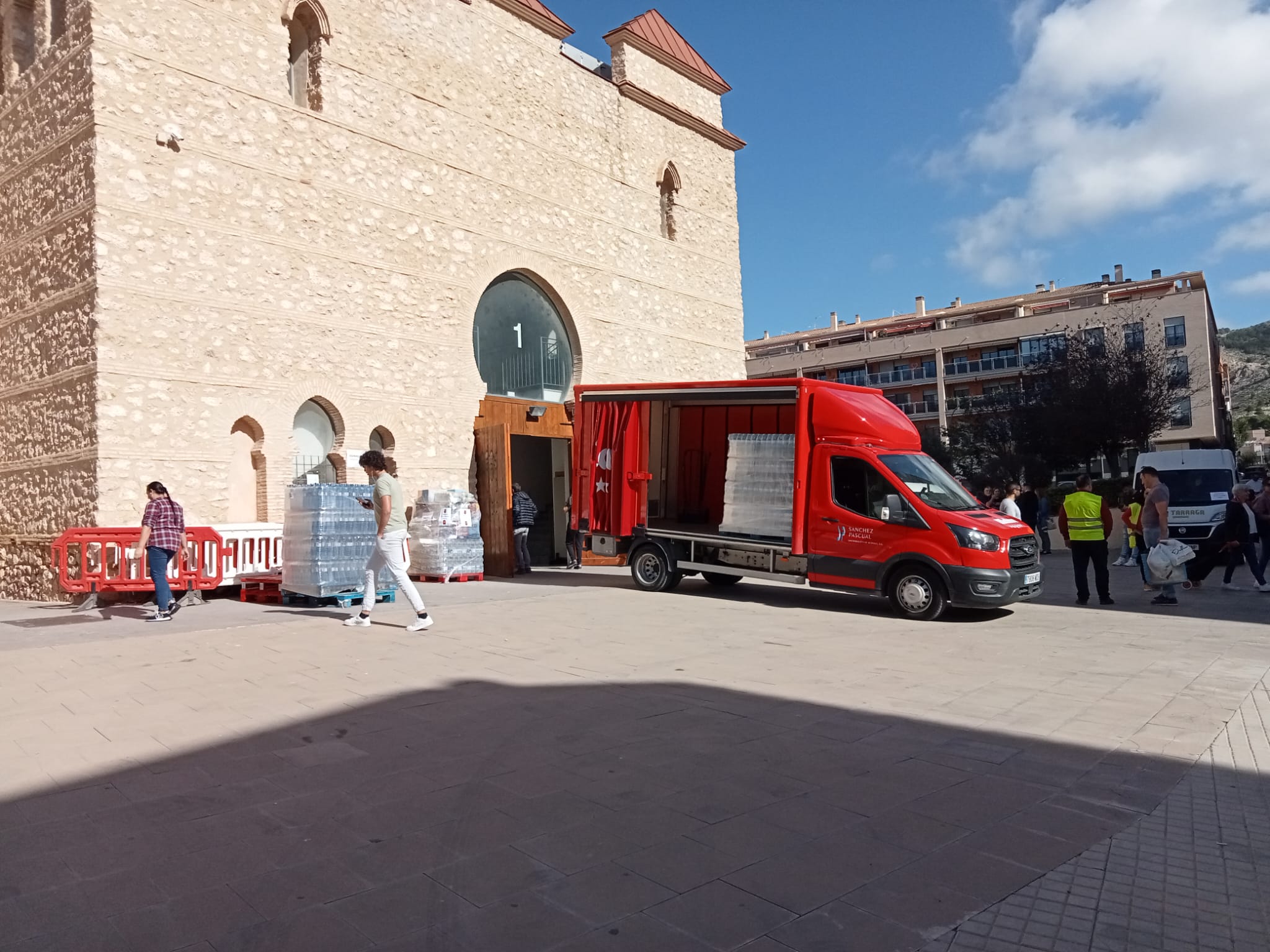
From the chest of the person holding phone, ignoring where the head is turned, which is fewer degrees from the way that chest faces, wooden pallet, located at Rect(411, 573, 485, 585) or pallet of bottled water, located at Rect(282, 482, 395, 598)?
the pallet of bottled water

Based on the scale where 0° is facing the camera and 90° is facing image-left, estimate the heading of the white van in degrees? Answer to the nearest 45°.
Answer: approximately 0°

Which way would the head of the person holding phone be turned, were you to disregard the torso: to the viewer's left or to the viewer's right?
to the viewer's left

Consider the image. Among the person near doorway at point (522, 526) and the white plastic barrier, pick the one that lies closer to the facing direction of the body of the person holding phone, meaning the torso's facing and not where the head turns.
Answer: the white plastic barrier

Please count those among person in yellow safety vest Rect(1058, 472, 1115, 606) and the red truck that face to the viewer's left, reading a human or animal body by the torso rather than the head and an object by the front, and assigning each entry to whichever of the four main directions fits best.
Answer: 0

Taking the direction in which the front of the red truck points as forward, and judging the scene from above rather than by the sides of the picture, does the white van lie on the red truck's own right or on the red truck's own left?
on the red truck's own left

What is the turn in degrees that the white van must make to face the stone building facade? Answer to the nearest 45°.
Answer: approximately 45° to its right

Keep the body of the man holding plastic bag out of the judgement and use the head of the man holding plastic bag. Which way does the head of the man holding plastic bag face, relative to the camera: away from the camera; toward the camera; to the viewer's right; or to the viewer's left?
to the viewer's left

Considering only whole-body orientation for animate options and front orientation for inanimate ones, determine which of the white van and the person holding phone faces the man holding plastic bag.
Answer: the white van

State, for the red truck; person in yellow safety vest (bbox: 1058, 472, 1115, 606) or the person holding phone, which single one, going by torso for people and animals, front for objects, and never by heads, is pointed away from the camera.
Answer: the person in yellow safety vest

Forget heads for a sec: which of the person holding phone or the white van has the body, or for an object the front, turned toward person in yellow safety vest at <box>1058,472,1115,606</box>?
the white van

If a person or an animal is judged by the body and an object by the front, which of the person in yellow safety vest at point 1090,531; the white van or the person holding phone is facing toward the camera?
the white van

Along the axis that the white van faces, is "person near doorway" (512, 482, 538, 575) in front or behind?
in front

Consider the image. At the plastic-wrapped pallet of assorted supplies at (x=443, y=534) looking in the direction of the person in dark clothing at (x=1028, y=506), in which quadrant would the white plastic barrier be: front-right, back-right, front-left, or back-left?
back-right

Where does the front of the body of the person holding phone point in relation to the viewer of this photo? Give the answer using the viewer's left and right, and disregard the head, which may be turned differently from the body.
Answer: facing to the left of the viewer

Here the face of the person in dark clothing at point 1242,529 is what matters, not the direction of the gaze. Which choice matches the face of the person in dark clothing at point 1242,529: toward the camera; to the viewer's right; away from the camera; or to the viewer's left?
to the viewer's left
